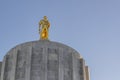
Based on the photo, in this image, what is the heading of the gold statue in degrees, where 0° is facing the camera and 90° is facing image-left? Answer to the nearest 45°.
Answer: approximately 0°
